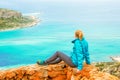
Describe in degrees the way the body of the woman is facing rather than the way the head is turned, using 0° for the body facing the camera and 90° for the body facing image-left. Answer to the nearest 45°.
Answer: approximately 135°
